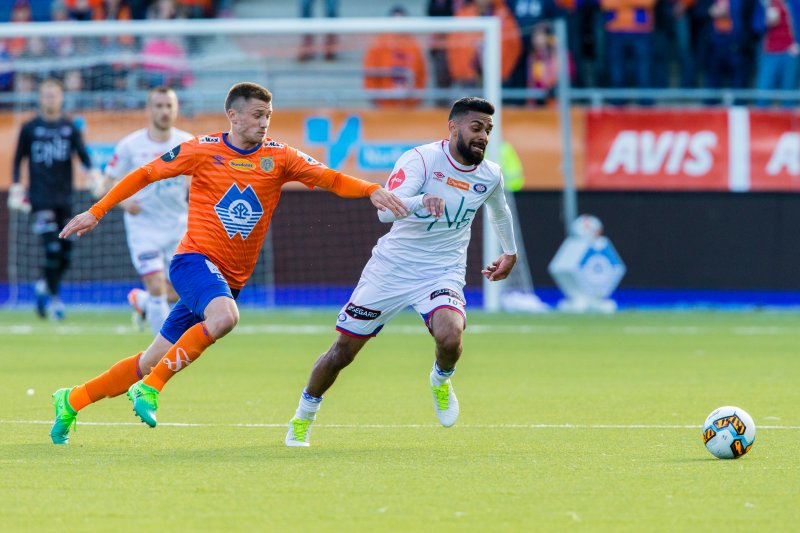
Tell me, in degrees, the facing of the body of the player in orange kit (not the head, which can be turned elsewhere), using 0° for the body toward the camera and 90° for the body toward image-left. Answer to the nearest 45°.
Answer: approximately 315°

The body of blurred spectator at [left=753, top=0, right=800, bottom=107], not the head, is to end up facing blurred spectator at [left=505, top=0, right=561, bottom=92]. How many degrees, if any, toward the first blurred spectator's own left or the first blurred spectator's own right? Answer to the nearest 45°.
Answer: approximately 90° to the first blurred spectator's own right

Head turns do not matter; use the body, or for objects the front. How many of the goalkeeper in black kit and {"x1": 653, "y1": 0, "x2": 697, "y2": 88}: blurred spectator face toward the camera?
2

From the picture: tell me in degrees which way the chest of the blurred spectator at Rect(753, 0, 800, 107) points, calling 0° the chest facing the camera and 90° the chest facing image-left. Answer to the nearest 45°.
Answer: approximately 0°

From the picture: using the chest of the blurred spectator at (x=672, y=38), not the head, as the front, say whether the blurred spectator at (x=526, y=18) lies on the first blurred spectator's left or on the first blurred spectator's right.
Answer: on the first blurred spectator's right

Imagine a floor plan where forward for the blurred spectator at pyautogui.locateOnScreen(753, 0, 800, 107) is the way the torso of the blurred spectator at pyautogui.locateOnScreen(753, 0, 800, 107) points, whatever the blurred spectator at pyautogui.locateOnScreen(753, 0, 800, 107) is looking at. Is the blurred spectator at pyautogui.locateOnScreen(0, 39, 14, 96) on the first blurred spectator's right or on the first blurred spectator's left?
on the first blurred spectator's right
